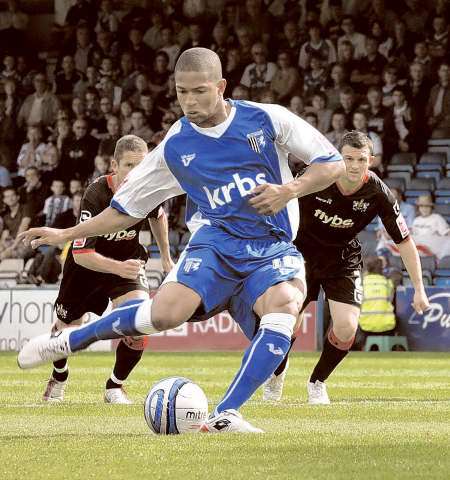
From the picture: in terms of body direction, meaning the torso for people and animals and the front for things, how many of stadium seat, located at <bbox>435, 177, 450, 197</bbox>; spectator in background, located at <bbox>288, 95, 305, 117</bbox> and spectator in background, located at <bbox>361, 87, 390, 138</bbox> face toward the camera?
3

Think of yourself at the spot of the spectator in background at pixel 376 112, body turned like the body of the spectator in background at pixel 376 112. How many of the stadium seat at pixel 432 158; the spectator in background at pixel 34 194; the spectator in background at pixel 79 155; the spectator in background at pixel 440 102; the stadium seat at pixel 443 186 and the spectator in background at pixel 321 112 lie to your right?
3

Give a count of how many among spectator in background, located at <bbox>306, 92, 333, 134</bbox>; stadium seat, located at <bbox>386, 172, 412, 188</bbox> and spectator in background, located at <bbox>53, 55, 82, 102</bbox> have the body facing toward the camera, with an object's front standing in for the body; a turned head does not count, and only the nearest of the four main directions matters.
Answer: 3

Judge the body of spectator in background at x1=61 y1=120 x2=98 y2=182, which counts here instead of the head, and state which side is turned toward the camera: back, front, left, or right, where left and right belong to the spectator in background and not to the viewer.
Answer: front

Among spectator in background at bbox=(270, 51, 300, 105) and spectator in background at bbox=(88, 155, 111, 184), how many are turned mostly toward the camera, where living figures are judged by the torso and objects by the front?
2

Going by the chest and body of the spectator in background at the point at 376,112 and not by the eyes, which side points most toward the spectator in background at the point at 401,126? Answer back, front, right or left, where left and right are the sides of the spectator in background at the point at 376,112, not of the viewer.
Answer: left

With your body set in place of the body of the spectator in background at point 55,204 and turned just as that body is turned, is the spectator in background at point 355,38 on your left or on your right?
on your left

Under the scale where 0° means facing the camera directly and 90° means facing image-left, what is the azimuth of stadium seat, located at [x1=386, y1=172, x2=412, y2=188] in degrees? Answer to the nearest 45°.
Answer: approximately 0°

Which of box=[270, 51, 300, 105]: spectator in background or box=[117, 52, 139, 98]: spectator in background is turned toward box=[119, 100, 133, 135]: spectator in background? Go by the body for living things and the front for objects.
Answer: box=[117, 52, 139, 98]: spectator in background
